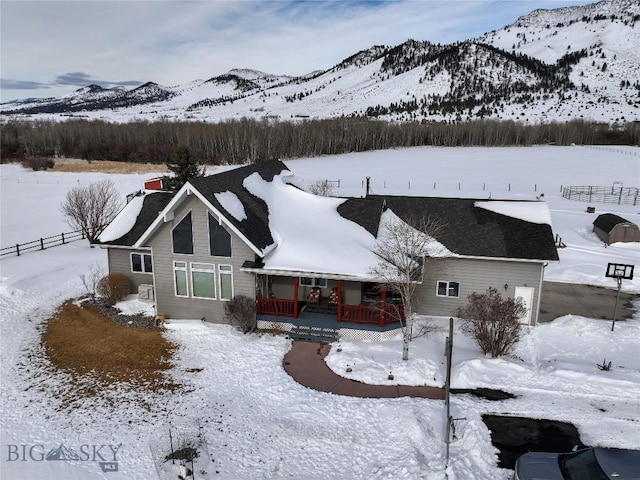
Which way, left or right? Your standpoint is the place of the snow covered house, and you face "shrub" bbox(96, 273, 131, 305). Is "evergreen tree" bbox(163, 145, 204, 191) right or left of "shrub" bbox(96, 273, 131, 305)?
right

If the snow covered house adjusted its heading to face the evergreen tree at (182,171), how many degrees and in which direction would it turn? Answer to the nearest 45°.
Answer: approximately 135° to its right

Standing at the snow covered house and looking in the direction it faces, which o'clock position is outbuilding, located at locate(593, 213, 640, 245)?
The outbuilding is roughly at 8 o'clock from the snow covered house.

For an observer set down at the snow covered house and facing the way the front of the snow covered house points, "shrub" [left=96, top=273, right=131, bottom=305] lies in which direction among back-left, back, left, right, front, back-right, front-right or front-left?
right

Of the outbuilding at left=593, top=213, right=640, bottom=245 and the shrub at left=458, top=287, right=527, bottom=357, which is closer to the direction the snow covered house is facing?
the shrub

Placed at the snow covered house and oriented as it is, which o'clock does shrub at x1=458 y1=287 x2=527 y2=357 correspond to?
The shrub is roughly at 10 o'clock from the snow covered house.

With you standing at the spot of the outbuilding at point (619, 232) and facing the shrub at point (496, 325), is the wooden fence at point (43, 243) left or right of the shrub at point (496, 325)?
right

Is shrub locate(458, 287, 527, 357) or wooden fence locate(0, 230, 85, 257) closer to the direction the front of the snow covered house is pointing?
the shrub

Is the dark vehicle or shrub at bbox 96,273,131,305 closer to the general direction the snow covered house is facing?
the dark vehicle

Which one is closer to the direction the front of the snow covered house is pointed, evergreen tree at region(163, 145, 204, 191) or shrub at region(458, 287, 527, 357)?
the shrub

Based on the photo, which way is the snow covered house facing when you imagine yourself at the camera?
facing the viewer

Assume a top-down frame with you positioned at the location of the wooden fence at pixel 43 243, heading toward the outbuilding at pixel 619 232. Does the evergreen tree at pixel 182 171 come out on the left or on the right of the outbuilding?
left

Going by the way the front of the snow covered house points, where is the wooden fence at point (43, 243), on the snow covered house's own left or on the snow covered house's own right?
on the snow covered house's own right
